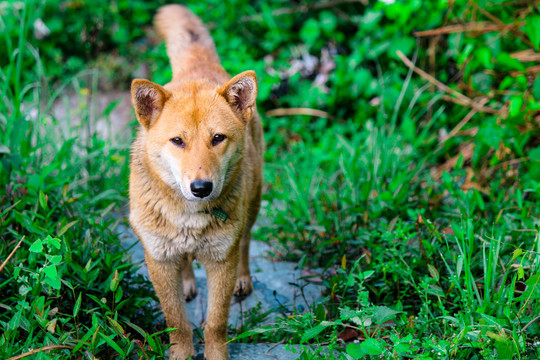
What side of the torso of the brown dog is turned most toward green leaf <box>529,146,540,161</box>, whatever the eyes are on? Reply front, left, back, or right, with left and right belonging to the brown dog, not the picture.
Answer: left

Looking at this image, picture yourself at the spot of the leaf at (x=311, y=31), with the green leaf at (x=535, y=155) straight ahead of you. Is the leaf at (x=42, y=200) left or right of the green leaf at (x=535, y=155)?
right

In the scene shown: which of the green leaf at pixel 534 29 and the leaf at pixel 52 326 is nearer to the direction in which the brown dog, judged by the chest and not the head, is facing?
the leaf

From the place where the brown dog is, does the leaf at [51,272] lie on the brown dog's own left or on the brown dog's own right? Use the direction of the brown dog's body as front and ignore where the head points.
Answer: on the brown dog's own right

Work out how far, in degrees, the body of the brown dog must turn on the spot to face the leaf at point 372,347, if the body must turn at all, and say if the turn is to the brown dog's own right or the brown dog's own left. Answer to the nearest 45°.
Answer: approximately 45° to the brown dog's own left

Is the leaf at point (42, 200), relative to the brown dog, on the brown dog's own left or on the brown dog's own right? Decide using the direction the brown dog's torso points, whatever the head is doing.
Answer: on the brown dog's own right

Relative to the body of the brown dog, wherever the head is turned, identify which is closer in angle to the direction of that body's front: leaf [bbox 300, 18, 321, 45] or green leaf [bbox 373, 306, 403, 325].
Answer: the green leaf

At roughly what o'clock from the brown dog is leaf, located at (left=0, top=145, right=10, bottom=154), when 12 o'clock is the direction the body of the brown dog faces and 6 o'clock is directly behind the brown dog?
The leaf is roughly at 4 o'clock from the brown dog.

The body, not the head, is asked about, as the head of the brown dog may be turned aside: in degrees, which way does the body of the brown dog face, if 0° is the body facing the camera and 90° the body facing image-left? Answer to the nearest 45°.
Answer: approximately 0°

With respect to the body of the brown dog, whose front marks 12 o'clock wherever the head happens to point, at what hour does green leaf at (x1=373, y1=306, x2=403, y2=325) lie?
The green leaf is roughly at 10 o'clock from the brown dog.
